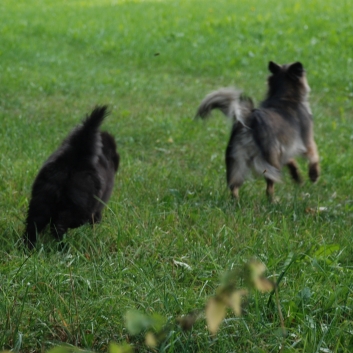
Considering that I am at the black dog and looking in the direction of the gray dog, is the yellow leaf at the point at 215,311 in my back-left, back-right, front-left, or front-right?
back-right

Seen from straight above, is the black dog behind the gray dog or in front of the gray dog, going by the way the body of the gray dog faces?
behind

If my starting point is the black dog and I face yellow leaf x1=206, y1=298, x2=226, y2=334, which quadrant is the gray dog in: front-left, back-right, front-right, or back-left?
back-left
